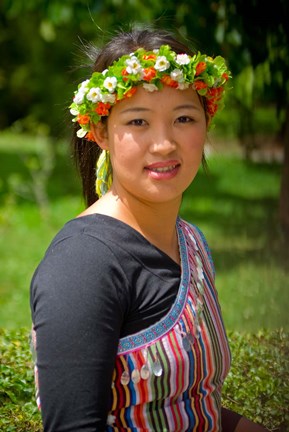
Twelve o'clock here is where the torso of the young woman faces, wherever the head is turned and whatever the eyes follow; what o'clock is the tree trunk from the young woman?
The tree trunk is roughly at 8 o'clock from the young woman.

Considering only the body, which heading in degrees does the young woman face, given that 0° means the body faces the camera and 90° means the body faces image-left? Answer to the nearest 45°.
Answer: approximately 315°
